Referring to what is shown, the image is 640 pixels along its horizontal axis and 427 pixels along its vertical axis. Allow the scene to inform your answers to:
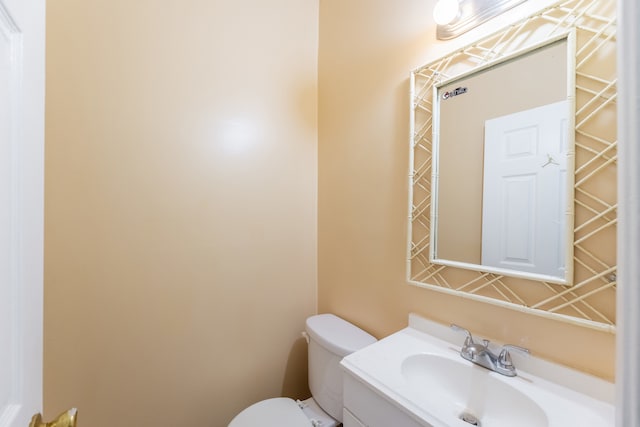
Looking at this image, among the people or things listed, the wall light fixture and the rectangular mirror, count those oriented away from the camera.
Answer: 0

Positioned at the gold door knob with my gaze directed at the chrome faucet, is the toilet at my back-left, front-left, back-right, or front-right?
front-left

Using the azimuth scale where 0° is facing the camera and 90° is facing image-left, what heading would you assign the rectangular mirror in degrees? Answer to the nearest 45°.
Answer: approximately 45°

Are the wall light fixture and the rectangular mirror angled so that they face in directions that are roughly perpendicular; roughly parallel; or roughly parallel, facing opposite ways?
roughly parallel

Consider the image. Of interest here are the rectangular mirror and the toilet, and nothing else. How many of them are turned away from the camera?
0

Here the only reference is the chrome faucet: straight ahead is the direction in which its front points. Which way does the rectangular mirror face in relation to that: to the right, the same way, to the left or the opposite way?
the same way

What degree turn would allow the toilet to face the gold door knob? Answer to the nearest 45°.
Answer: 0° — it already faces it

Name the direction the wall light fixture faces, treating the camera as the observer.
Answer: facing the viewer and to the left of the viewer

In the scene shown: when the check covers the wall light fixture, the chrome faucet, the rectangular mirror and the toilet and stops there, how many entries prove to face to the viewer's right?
0
